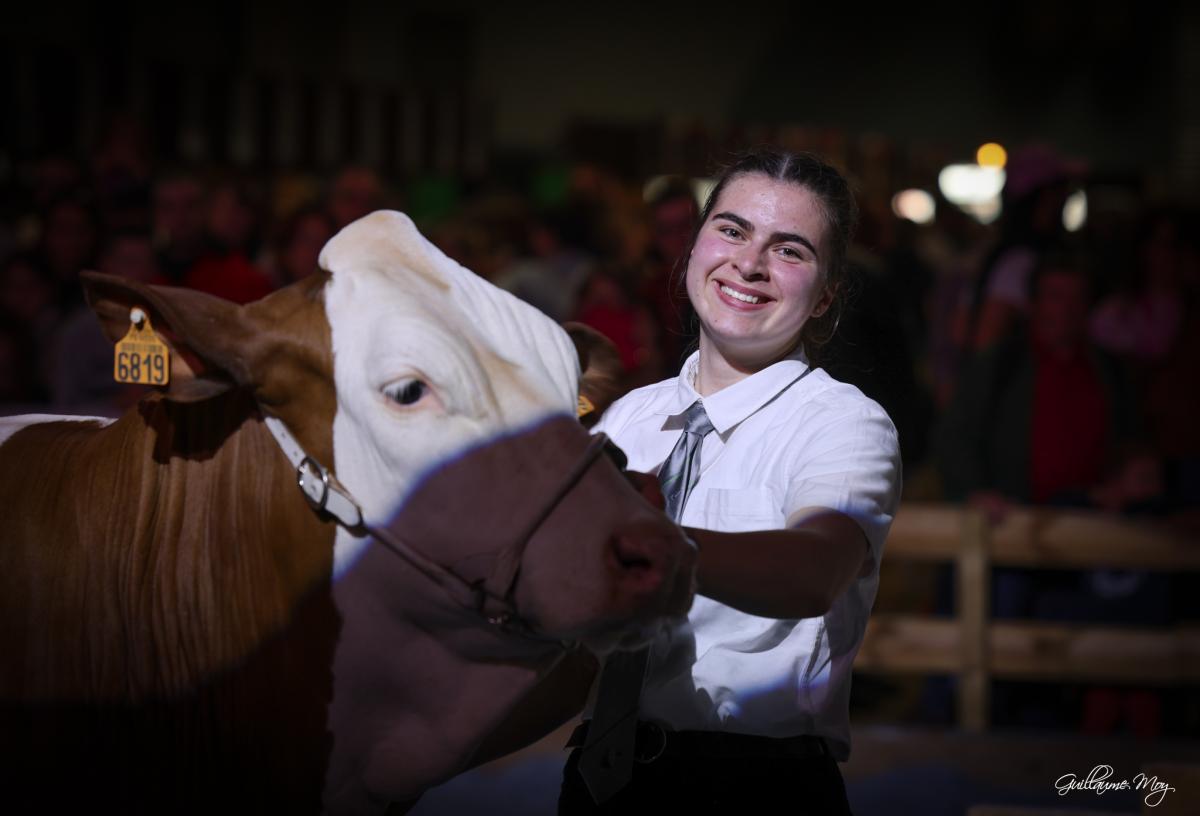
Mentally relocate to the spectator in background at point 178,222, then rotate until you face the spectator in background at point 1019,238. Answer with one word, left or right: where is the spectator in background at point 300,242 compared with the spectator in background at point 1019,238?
right

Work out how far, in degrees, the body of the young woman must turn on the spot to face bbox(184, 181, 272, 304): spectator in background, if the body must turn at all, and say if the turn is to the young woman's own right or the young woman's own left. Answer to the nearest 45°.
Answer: approximately 90° to the young woman's own right

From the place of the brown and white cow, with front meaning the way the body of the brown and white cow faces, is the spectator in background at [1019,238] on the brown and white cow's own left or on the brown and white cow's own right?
on the brown and white cow's own left

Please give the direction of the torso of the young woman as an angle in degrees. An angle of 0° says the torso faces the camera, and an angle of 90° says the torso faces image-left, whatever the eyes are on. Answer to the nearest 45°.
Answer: approximately 45°

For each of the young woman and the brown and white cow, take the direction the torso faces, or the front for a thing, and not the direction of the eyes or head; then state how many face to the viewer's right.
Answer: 1

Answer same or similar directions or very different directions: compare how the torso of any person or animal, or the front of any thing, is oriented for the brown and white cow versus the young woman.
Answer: very different directions

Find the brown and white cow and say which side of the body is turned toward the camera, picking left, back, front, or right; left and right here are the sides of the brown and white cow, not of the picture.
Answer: right
